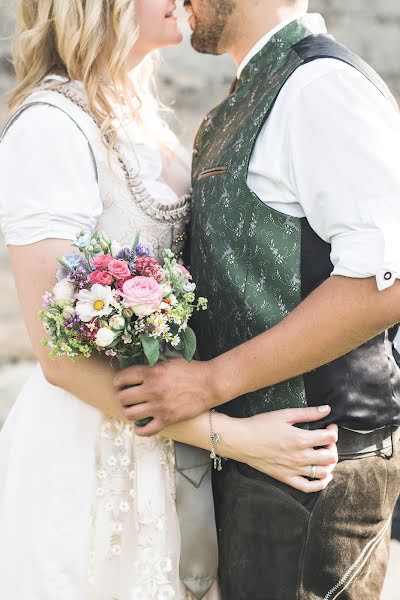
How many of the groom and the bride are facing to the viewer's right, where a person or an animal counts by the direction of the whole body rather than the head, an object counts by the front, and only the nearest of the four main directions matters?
1

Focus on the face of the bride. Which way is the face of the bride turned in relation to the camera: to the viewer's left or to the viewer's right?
to the viewer's right

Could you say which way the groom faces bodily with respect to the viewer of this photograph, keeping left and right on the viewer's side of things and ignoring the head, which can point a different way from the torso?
facing to the left of the viewer

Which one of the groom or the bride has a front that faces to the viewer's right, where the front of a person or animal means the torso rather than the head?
the bride

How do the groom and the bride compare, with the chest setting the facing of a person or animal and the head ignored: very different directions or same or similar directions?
very different directions

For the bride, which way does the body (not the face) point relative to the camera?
to the viewer's right
